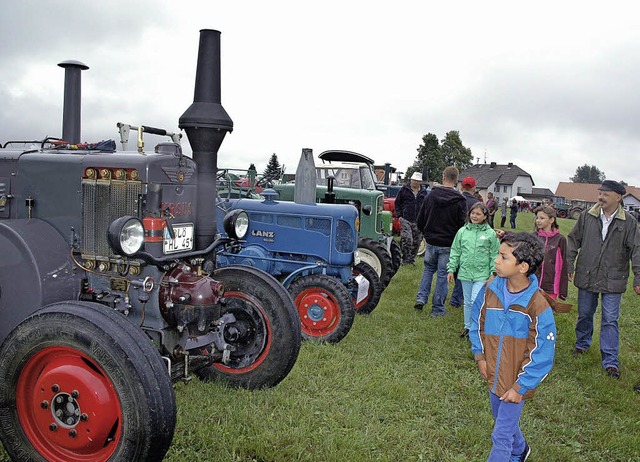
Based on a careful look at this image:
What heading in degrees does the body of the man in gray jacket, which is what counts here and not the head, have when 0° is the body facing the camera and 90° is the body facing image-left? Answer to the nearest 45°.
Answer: approximately 0°

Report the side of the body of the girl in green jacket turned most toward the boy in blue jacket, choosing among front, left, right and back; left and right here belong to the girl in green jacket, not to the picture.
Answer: front

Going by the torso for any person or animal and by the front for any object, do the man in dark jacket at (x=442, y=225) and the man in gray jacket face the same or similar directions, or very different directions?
very different directions

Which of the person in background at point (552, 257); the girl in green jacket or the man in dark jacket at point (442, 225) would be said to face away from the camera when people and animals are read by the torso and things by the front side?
the man in dark jacket

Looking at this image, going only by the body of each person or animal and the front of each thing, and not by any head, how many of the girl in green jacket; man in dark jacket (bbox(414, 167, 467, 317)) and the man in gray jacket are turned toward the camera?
2

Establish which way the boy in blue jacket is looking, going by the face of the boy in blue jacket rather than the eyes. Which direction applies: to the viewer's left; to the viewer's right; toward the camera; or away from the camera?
to the viewer's left

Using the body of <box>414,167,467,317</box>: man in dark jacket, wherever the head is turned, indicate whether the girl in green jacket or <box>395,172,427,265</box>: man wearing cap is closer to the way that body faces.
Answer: the man wearing cap

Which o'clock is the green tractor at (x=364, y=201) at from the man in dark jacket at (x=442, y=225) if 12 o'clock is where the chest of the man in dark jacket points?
The green tractor is roughly at 11 o'clock from the man in dark jacket.

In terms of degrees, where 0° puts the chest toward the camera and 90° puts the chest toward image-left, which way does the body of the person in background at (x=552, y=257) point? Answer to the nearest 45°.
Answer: approximately 45°

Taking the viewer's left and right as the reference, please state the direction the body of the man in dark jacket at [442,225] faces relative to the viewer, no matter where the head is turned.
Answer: facing away from the viewer
